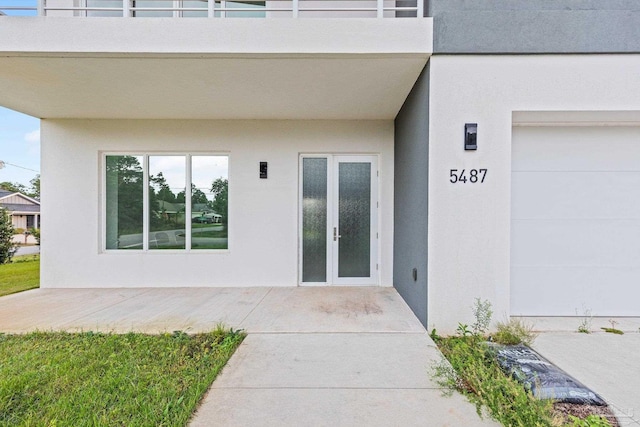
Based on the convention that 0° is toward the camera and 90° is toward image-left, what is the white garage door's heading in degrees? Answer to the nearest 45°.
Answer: approximately 0°

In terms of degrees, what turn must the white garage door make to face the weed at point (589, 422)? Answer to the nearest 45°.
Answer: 0° — it already faces it

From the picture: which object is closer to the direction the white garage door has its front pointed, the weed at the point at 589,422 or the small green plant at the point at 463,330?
the weed

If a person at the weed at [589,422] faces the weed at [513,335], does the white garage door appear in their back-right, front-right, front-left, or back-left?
front-right
